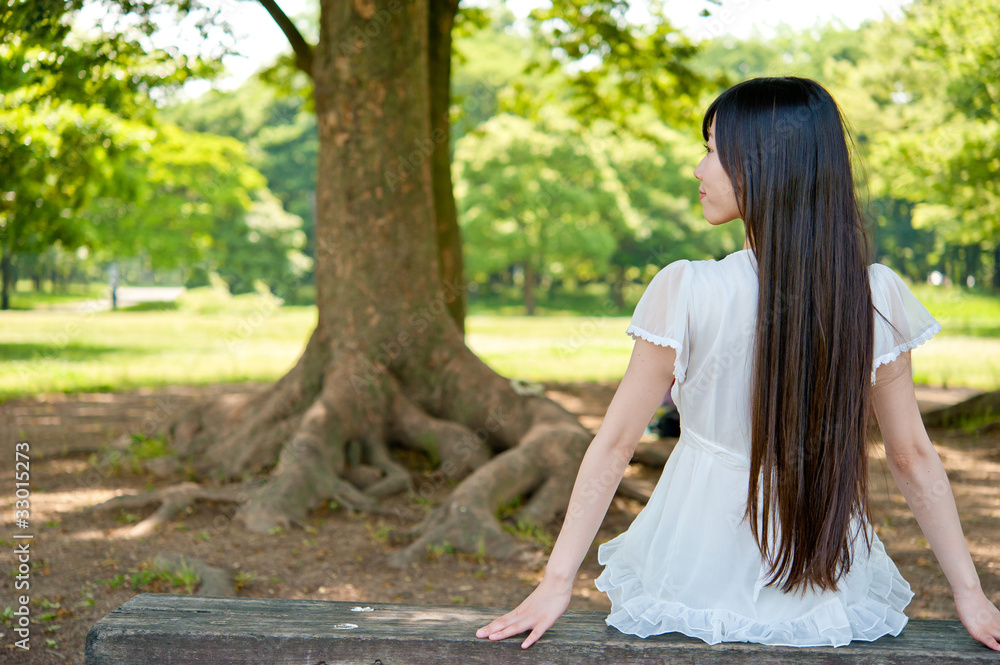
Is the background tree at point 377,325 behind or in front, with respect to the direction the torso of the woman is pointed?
in front

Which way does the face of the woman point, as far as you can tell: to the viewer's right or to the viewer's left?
to the viewer's left

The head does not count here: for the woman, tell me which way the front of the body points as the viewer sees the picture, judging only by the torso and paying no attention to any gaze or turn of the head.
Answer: away from the camera
